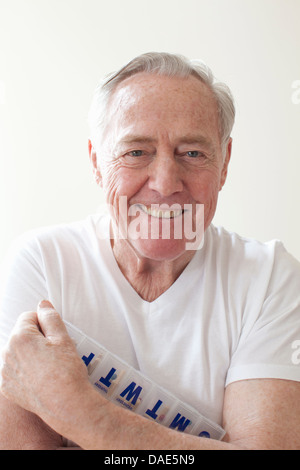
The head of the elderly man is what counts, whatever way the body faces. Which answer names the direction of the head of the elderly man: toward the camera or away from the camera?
toward the camera

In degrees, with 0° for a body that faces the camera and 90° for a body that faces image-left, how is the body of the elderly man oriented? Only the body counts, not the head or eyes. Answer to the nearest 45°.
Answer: approximately 0°
